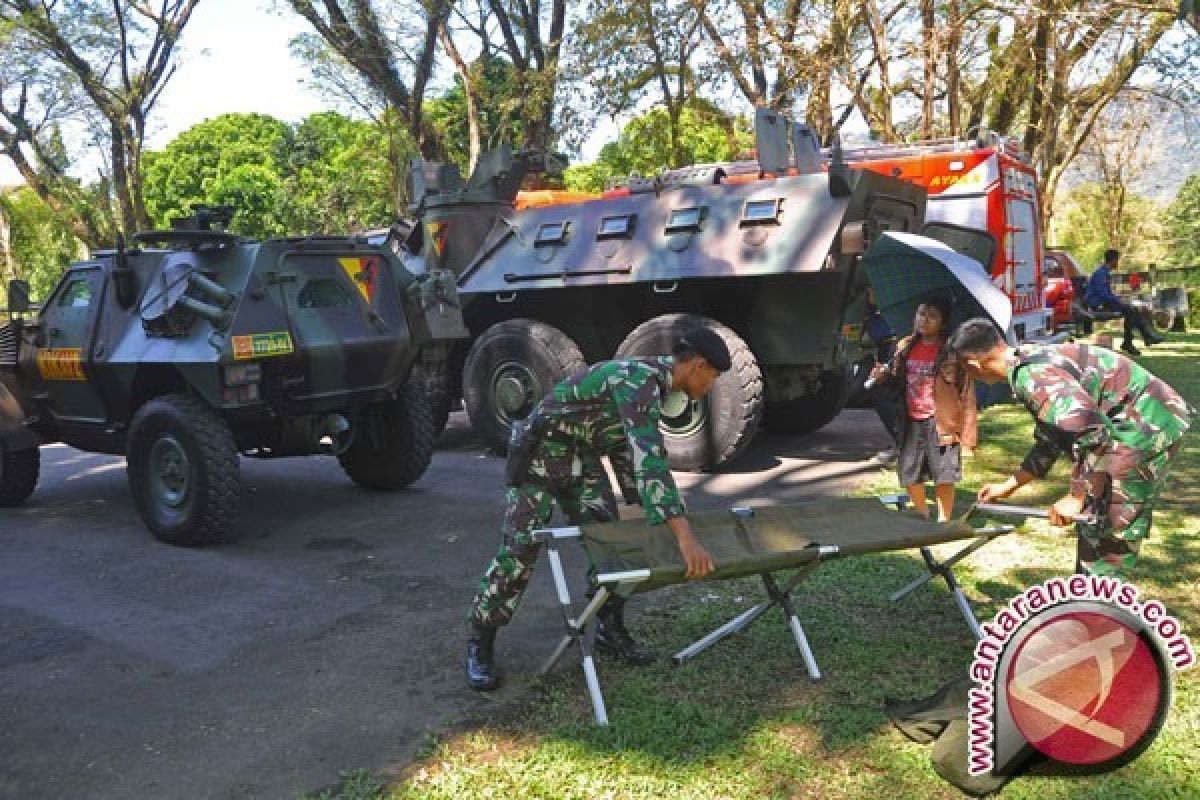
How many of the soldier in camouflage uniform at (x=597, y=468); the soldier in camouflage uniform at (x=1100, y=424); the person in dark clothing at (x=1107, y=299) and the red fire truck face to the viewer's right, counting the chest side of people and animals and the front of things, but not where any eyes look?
2

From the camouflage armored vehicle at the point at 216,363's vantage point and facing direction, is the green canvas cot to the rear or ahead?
to the rear

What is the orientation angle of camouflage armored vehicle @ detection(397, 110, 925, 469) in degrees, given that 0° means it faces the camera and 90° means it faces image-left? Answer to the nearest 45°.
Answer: approximately 135°

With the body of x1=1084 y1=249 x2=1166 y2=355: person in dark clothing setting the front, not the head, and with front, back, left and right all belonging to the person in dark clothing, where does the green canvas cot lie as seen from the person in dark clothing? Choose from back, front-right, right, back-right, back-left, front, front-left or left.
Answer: right

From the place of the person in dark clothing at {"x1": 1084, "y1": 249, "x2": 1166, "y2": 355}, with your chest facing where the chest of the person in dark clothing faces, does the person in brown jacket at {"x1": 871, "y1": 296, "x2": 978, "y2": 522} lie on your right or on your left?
on your right

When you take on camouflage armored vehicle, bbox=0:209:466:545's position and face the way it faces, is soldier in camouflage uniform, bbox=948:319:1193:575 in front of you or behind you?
behind

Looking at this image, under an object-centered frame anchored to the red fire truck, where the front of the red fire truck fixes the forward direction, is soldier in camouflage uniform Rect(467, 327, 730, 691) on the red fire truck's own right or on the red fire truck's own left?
on the red fire truck's own left

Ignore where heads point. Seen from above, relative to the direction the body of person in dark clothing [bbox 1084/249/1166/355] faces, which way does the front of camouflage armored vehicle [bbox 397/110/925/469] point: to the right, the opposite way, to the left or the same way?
the opposite way

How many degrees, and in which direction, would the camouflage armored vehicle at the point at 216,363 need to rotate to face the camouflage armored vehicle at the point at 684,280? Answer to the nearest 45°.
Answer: approximately 135° to its right

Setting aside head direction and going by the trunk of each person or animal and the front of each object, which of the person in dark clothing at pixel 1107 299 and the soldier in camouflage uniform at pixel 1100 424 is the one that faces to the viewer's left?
the soldier in camouflage uniform

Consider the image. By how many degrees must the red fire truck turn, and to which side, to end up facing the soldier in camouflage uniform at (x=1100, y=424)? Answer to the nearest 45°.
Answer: approximately 135° to its left

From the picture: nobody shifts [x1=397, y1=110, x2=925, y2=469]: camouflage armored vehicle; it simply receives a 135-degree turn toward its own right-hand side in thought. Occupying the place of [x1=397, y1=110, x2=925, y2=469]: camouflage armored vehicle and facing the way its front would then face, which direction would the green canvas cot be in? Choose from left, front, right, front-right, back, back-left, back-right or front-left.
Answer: right

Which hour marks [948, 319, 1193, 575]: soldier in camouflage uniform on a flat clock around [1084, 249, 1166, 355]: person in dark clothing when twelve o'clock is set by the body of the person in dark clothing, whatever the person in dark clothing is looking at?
The soldier in camouflage uniform is roughly at 3 o'clock from the person in dark clothing.

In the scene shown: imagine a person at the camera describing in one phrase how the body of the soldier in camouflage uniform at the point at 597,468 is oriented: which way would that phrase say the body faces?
to the viewer's right

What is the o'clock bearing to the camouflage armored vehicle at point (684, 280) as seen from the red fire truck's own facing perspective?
The camouflage armored vehicle is roughly at 9 o'clock from the red fire truck.

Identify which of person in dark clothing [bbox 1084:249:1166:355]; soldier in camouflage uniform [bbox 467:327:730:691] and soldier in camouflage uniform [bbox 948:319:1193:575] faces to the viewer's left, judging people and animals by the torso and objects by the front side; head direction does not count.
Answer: soldier in camouflage uniform [bbox 948:319:1193:575]

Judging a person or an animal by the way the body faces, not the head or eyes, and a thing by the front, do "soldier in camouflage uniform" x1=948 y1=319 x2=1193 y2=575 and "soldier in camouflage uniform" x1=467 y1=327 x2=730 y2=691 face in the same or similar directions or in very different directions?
very different directions

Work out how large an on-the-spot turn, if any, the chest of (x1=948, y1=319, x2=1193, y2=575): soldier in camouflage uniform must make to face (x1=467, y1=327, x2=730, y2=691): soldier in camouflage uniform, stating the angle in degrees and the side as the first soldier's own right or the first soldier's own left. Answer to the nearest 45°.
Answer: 0° — they already face them

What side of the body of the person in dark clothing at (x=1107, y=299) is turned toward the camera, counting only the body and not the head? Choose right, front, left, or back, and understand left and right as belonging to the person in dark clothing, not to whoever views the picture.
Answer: right

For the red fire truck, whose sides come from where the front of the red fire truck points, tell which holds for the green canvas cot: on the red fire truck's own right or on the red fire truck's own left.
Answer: on the red fire truck's own left
